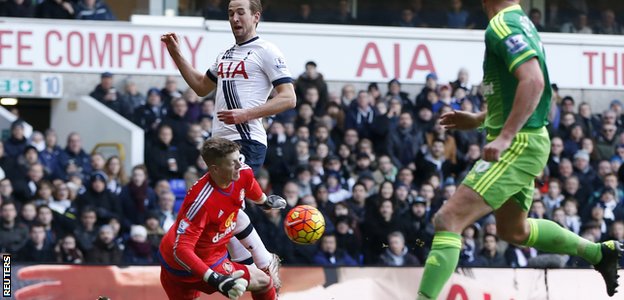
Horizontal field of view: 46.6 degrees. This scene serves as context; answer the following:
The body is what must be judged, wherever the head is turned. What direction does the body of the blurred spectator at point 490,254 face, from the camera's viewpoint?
toward the camera

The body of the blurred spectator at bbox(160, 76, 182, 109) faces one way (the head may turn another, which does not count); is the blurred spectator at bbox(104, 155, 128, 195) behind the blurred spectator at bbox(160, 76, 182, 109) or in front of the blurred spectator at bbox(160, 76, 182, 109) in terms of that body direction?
in front

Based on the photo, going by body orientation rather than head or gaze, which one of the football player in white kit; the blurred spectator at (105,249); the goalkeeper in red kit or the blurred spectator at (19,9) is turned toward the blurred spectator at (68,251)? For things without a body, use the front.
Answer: the blurred spectator at (19,9)

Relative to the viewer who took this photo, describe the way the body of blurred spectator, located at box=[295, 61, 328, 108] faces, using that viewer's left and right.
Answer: facing the viewer

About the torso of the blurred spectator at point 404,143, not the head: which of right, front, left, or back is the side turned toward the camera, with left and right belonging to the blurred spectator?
front

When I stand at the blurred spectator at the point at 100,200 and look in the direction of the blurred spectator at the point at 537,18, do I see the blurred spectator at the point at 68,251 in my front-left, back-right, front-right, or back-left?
back-right

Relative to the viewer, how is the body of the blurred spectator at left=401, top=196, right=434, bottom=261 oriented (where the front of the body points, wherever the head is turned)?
toward the camera

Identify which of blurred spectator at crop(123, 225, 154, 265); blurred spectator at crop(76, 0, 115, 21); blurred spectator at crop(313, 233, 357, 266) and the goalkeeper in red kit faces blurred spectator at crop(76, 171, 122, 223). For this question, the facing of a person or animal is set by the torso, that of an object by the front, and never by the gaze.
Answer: blurred spectator at crop(76, 0, 115, 21)

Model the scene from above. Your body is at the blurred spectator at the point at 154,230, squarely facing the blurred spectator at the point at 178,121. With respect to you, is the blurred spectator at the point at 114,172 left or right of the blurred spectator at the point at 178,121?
left
